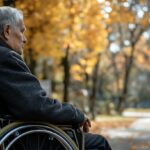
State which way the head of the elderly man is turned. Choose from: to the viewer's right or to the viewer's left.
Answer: to the viewer's right

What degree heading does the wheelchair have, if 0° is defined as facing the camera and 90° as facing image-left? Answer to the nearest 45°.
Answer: approximately 270°

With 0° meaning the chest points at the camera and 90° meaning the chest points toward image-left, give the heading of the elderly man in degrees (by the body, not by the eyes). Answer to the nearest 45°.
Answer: approximately 270°
